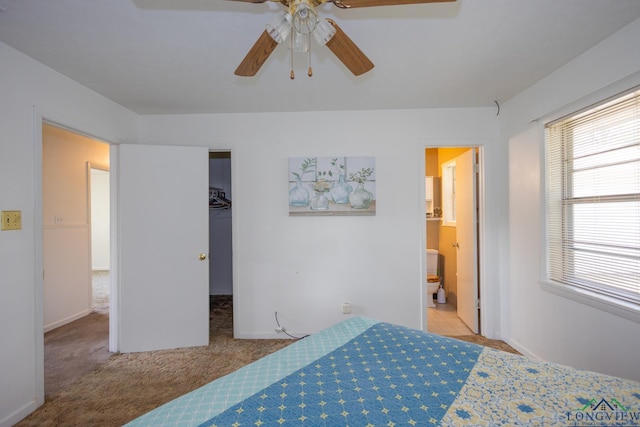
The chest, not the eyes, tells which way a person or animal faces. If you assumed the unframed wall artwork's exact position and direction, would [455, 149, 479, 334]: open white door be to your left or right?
on your left

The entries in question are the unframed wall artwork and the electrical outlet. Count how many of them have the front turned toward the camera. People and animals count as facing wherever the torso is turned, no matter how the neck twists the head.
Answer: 2

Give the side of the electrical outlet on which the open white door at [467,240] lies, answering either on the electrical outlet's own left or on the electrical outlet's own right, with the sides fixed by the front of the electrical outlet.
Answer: on the electrical outlet's own left

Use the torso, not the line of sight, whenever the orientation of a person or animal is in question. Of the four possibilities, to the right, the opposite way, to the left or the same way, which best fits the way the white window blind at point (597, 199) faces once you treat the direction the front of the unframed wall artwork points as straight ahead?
to the right

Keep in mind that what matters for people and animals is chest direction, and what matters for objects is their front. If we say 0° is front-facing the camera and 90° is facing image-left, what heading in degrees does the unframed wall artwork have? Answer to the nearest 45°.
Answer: approximately 0°

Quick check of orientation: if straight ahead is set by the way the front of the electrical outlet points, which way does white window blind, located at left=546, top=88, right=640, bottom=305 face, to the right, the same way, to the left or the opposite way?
to the right

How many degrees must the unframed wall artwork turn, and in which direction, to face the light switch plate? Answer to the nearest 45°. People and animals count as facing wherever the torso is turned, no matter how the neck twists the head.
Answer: approximately 45° to its right

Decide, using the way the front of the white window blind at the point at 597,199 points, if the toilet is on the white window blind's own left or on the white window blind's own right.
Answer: on the white window blind's own right

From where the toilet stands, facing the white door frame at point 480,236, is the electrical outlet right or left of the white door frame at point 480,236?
right

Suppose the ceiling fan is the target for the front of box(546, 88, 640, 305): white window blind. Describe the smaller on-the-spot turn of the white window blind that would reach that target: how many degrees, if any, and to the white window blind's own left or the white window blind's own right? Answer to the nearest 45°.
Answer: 0° — it already faces it
